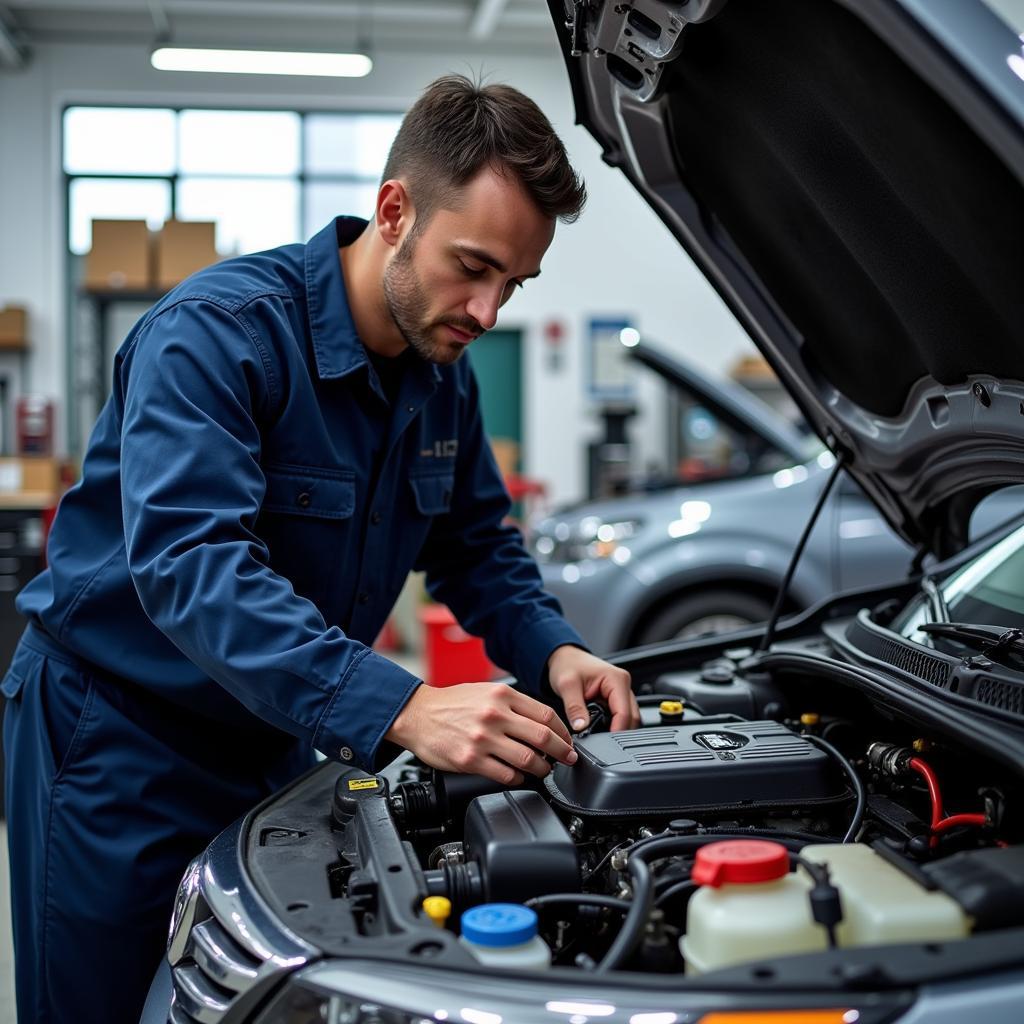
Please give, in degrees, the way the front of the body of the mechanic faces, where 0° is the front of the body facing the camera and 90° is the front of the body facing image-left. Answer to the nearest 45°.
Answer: approximately 315°

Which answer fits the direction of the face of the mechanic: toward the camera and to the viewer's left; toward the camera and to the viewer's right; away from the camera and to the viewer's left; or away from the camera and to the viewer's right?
toward the camera and to the viewer's right

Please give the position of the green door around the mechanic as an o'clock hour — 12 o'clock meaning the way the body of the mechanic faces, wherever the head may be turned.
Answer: The green door is roughly at 8 o'clock from the mechanic.

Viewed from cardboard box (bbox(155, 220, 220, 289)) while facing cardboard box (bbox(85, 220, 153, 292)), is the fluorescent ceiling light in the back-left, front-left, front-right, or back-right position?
back-left

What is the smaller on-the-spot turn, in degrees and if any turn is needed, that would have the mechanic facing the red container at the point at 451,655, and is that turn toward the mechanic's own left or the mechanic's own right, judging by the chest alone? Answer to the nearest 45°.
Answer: approximately 135° to the mechanic's own left

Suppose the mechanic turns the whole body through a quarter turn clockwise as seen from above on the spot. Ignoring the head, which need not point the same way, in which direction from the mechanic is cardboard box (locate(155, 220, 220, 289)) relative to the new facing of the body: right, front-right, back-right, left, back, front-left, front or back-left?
back-right

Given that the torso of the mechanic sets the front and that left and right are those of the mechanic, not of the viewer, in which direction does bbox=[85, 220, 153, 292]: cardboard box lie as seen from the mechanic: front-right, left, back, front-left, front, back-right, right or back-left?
back-left
